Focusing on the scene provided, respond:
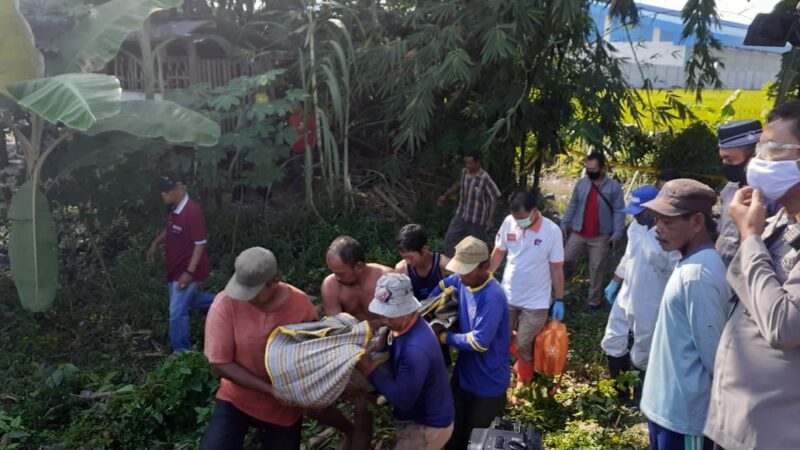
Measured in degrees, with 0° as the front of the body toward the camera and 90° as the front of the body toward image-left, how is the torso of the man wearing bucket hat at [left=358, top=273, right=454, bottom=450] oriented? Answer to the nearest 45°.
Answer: approximately 90°

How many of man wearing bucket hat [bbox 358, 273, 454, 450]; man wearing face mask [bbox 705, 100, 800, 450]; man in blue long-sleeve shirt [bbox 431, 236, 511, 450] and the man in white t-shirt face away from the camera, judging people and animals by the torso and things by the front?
0

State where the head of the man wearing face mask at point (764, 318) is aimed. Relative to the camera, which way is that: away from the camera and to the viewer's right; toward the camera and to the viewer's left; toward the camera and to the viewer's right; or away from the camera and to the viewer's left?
toward the camera and to the viewer's left

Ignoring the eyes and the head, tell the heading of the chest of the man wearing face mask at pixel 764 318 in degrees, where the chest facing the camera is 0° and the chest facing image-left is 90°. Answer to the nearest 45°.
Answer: approximately 45°

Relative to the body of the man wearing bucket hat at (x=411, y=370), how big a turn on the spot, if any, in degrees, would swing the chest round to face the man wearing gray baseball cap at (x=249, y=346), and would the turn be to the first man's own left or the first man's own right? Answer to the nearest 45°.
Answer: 0° — they already face them

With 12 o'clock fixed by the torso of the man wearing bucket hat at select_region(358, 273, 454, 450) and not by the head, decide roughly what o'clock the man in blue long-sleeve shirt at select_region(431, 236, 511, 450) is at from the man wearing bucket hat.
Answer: The man in blue long-sleeve shirt is roughly at 4 o'clock from the man wearing bucket hat.

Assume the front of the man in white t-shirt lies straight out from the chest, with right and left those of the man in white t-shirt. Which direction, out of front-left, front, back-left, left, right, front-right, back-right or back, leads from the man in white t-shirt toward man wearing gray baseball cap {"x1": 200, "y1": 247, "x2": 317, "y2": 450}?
front

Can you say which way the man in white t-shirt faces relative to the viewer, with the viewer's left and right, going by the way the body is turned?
facing the viewer and to the left of the viewer

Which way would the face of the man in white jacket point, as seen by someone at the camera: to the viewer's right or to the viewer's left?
to the viewer's left
